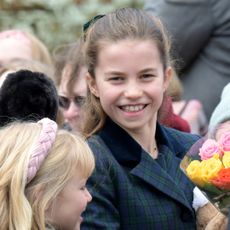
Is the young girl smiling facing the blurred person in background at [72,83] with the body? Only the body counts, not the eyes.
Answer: no

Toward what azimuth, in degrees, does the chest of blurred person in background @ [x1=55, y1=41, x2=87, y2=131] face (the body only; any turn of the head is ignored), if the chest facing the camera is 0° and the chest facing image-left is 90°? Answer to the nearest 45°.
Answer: approximately 0°

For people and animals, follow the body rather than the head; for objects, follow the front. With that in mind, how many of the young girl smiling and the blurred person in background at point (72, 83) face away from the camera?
0

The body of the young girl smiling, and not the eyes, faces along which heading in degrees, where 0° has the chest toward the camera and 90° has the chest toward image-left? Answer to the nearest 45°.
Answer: approximately 315°

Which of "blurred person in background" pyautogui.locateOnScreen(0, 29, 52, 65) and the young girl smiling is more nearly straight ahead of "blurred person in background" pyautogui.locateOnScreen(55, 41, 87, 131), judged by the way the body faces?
the young girl smiling

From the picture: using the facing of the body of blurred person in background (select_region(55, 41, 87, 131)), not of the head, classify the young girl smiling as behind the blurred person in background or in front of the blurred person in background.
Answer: in front

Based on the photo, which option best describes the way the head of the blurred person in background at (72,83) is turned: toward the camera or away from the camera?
toward the camera

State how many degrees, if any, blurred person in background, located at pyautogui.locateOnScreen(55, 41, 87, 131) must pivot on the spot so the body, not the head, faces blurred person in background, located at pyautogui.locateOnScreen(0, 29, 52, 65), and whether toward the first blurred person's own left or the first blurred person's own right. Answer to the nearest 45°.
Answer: approximately 135° to the first blurred person's own right
